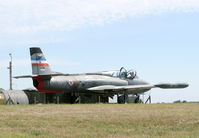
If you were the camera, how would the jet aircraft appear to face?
facing away from the viewer and to the right of the viewer
